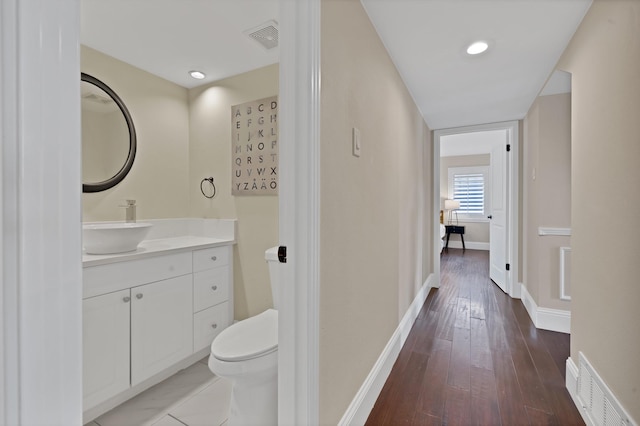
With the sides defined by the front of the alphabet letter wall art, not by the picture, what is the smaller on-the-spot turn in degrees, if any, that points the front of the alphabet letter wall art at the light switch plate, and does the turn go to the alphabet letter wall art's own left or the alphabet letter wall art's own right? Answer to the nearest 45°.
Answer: approximately 45° to the alphabet letter wall art's own left

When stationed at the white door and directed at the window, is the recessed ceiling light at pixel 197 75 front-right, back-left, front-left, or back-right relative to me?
back-left

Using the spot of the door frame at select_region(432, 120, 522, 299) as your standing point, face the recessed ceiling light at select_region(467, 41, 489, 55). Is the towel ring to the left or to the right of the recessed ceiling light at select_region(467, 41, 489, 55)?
right

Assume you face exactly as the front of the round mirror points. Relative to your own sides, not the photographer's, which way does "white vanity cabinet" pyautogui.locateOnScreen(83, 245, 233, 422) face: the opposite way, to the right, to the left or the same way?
the same way

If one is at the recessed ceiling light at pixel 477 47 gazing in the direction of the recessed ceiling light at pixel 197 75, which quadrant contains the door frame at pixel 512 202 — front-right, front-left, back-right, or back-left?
back-right

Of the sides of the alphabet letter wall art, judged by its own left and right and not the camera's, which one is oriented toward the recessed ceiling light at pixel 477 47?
left

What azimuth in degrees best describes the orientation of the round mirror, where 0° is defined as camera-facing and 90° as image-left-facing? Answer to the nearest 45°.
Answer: approximately 315°

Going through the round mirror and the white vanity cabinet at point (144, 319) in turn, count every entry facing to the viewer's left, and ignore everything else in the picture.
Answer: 0

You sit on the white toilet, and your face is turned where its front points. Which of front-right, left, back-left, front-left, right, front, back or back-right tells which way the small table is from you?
back

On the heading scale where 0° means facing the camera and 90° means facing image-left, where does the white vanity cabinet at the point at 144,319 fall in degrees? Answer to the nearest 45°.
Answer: approximately 315°

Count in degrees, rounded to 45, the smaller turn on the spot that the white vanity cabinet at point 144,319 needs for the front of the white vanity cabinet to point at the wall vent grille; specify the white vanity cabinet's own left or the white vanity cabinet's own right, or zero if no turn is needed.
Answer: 0° — it already faces it
